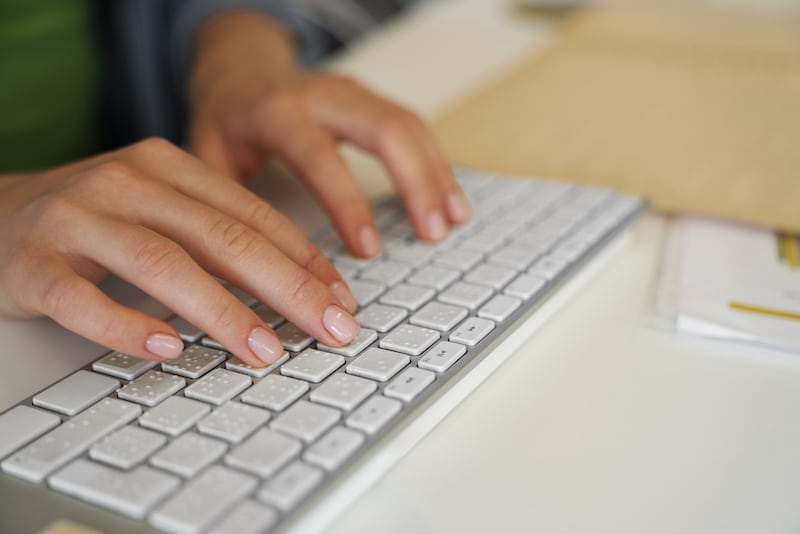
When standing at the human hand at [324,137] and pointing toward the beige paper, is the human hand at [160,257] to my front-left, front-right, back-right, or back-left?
back-right

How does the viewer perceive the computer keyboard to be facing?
facing away from the viewer and to the left of the viewer

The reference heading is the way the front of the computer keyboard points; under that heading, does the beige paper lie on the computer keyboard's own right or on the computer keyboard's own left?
on the computer keyboard's own right
